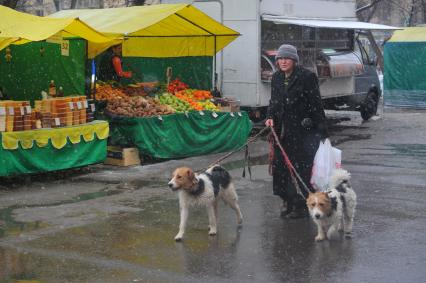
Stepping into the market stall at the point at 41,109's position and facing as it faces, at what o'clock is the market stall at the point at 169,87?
the market stall at the point at 169,87 is roughly at 9 o'clock from the market stall at the point at 41,109.

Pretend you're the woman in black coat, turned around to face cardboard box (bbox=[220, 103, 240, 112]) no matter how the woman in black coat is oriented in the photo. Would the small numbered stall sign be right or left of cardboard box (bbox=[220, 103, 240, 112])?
left

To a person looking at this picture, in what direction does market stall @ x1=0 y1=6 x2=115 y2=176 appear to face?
facing the viewer and to the right of the viewer

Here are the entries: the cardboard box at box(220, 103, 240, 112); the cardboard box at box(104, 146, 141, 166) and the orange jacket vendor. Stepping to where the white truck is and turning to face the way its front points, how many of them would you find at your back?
3

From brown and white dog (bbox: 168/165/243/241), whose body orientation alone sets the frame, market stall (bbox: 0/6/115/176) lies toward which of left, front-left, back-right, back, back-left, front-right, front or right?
right

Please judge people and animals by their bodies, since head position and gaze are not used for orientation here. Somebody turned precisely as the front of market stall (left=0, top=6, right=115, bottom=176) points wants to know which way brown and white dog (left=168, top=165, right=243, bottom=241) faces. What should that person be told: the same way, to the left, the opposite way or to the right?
to the right

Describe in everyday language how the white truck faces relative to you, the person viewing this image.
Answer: facing away from the viewer and to the right of the viewer

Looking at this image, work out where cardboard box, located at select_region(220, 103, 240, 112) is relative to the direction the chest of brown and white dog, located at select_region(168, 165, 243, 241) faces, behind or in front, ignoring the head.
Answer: behind
